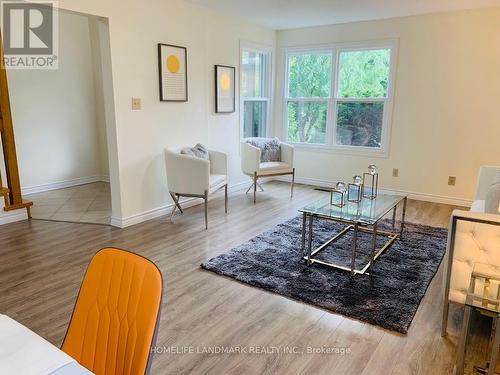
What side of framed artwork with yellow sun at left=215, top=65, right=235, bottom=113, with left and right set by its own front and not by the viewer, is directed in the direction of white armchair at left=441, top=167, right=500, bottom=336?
front

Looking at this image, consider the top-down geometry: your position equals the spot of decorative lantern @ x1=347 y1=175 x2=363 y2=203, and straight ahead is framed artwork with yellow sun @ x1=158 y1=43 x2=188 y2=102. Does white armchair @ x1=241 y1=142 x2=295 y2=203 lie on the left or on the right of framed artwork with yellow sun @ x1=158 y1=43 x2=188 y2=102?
right

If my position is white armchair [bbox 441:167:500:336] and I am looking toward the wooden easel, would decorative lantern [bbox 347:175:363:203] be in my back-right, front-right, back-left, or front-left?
front-right

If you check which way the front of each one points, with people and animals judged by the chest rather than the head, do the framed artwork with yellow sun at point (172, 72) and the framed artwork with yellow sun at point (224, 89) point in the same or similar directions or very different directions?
same or similar directions

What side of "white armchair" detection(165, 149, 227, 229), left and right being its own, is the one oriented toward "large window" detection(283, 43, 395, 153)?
left

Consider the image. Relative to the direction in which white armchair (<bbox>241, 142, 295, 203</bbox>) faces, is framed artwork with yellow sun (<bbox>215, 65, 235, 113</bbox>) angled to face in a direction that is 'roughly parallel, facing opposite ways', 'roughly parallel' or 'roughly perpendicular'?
roughly parallel

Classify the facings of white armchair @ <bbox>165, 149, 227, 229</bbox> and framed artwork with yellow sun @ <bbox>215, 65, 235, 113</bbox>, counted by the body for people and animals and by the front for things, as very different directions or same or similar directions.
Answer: same or similar directions

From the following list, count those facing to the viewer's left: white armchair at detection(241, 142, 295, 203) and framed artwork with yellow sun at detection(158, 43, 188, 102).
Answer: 0

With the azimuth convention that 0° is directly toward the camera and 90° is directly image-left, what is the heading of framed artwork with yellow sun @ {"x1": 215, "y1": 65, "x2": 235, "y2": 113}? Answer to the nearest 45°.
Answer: approximately 315°

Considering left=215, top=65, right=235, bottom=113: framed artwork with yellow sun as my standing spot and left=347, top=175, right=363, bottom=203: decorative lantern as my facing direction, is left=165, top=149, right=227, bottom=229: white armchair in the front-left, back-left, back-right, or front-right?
front-right

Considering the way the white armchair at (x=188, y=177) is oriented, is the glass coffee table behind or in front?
in front

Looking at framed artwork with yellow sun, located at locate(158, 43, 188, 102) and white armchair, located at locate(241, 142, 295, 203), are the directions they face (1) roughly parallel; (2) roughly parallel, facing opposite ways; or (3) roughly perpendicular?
roughly parallel

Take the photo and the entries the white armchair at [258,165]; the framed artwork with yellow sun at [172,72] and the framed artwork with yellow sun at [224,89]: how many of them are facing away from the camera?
0

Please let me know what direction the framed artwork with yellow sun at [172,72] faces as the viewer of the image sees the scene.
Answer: facing the viewer and to the right of the viewer

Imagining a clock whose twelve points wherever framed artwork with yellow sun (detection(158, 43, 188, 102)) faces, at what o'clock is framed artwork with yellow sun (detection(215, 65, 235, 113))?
framed artwork with yellow sun (detection(215, 65, 235, 113)) is roughly at 9 o'clock from framed artwork with yellow sun (detection(158, 43, 188, 102)).

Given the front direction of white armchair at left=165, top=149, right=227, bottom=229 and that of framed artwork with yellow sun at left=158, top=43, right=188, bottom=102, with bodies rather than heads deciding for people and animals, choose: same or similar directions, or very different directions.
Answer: same or similar directions
